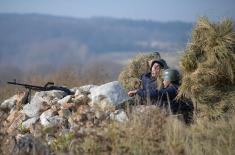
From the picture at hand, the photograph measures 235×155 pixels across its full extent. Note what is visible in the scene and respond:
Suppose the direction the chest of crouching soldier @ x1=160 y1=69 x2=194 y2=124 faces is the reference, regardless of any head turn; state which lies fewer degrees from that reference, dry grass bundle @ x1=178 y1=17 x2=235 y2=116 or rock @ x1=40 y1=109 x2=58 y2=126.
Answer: the rock

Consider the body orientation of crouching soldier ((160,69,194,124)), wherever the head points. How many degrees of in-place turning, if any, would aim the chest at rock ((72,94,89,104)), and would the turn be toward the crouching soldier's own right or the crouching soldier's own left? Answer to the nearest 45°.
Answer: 0° — they already face it

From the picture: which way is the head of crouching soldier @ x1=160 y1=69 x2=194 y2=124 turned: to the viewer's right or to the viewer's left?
to the viewer's left

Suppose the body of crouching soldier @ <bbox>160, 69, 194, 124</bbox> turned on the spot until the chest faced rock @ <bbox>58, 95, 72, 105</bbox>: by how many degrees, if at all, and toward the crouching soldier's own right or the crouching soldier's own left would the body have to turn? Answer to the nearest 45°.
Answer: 0° — they already face it

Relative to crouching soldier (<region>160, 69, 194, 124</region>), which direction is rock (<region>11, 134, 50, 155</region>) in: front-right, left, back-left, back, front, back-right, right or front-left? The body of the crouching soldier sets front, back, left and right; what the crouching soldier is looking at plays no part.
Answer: front-left

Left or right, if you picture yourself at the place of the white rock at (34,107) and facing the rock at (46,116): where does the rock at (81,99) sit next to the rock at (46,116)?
left

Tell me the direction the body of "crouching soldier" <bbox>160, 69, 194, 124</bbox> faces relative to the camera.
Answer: to the viewer's left

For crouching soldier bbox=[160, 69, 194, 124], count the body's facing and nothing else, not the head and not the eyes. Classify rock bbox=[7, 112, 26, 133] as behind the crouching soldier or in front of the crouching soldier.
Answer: in front

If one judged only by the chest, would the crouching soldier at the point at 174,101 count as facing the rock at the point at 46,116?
yes

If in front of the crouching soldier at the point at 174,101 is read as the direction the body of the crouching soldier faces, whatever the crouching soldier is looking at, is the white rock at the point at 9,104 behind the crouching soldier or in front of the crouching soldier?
in front

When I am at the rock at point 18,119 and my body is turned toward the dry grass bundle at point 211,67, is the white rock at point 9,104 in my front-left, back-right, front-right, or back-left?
back-left
